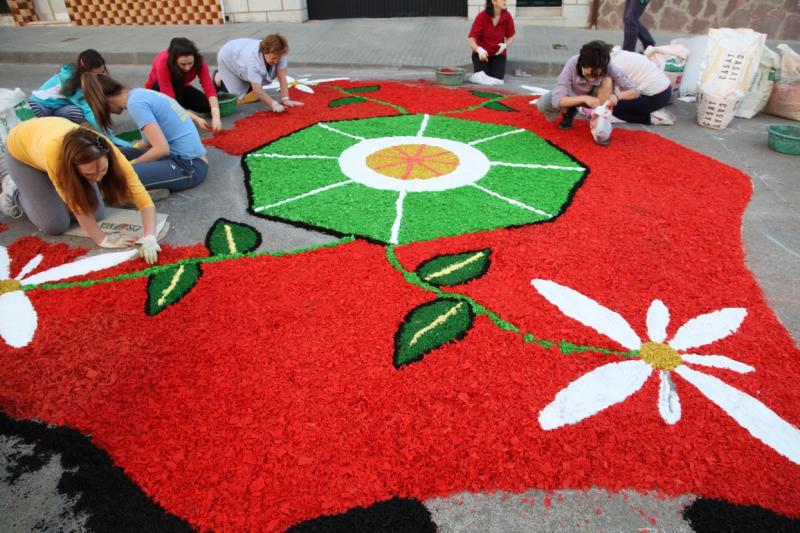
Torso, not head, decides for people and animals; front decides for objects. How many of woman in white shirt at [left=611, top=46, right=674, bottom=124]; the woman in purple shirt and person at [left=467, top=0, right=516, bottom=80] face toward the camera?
2

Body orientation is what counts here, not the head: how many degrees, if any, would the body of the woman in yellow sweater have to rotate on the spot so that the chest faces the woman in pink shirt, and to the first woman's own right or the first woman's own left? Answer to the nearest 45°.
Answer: approximately 90° to the first woman's own left

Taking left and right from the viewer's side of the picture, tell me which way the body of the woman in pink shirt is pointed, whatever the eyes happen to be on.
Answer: facing the viewer and to the right of the viewer

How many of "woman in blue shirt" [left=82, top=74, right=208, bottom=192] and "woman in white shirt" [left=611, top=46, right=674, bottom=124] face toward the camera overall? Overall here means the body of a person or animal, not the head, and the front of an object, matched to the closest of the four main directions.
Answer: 0

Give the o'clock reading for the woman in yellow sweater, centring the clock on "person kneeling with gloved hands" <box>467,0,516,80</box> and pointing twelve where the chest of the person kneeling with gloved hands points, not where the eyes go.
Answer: The woman in yellow sweater is roughly at 1 o'clock from the person kneeling with gloved hands.

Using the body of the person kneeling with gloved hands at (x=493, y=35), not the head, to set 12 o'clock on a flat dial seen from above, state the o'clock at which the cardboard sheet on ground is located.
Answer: The cardboard sheet on ground is roughly at 1 o'clock from the person kneeling with gloved hands.

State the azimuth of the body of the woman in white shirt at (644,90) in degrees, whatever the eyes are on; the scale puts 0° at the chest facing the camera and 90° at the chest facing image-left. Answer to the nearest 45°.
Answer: approximately 90°
